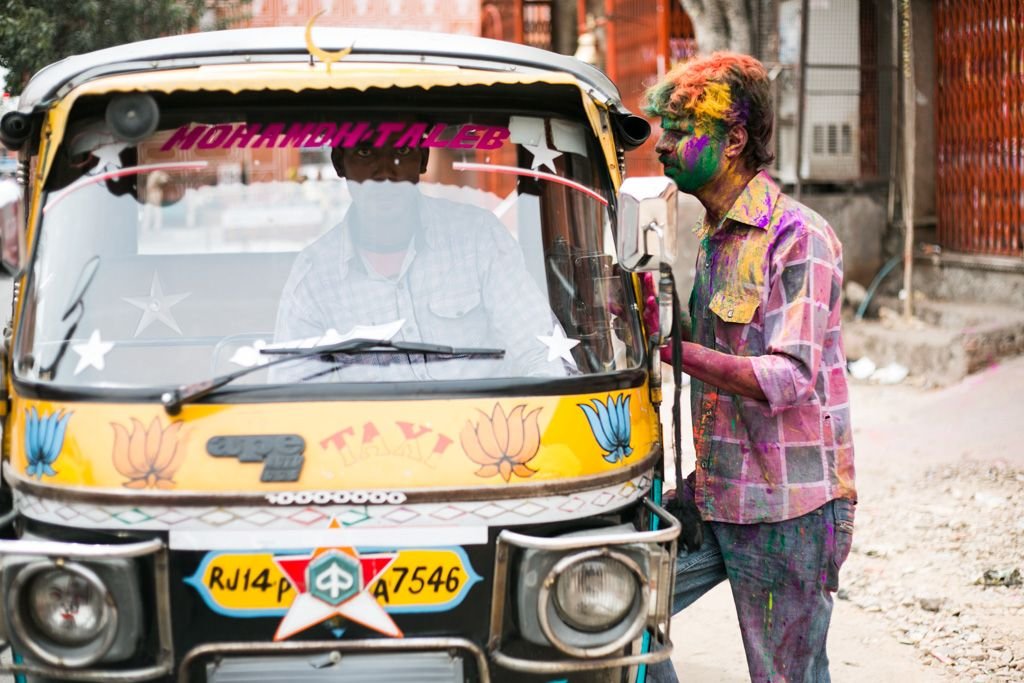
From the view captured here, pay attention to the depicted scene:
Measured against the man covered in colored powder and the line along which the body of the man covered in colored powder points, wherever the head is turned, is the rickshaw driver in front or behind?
in front

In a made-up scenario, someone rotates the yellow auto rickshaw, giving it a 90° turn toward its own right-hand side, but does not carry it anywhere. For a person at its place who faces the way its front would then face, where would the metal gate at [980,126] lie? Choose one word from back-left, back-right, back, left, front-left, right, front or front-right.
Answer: back-right

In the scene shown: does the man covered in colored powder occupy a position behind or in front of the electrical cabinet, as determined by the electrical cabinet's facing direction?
in front

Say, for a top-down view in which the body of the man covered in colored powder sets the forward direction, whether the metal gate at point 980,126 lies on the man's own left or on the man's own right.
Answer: on the man's own right

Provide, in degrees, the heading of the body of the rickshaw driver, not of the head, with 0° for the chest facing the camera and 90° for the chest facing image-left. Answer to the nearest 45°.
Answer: approximately 0°

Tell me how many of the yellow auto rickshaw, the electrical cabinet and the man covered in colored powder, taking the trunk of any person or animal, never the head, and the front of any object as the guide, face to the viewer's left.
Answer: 1

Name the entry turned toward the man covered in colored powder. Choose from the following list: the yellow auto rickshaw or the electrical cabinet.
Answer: the electrical cabinet

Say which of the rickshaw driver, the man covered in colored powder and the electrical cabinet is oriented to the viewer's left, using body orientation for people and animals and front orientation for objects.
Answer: the man covered in colored powder

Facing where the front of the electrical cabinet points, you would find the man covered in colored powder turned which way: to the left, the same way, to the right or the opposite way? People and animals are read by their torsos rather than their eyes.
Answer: to the right

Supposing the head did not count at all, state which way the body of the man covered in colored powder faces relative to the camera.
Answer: to the viewer's left

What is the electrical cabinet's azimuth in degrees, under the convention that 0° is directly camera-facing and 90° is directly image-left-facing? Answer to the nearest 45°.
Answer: approximately 0°
